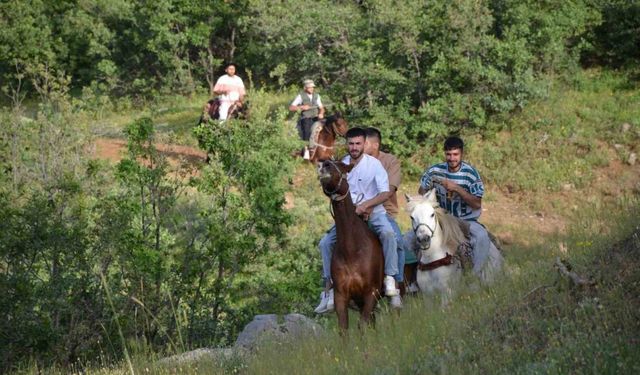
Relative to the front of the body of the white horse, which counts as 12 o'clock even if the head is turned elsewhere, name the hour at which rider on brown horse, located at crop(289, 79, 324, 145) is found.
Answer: The rider on brown horse is roughly at 4 o'clock from the white horse.

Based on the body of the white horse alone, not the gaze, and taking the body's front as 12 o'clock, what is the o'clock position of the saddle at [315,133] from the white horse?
The saddle is roughly at 4 o'clock from the white horse.

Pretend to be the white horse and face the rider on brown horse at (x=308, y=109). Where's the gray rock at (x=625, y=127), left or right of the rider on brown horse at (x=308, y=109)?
right

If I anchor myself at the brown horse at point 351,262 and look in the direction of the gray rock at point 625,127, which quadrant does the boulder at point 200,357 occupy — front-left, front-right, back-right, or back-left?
back-left

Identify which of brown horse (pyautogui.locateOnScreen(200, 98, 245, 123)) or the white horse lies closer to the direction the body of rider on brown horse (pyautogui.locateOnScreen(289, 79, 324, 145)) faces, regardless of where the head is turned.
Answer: the white horse

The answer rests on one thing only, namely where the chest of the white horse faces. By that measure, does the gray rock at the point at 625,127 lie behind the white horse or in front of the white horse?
behind

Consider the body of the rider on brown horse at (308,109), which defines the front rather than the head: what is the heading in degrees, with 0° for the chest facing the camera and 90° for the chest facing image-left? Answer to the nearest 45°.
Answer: approximately 315°

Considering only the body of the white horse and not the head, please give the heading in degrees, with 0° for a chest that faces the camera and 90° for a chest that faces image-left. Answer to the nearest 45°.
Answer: approximately 45°

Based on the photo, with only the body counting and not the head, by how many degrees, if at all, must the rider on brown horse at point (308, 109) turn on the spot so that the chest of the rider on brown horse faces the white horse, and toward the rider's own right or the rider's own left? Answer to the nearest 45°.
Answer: approximately 45° to the rider's own right
